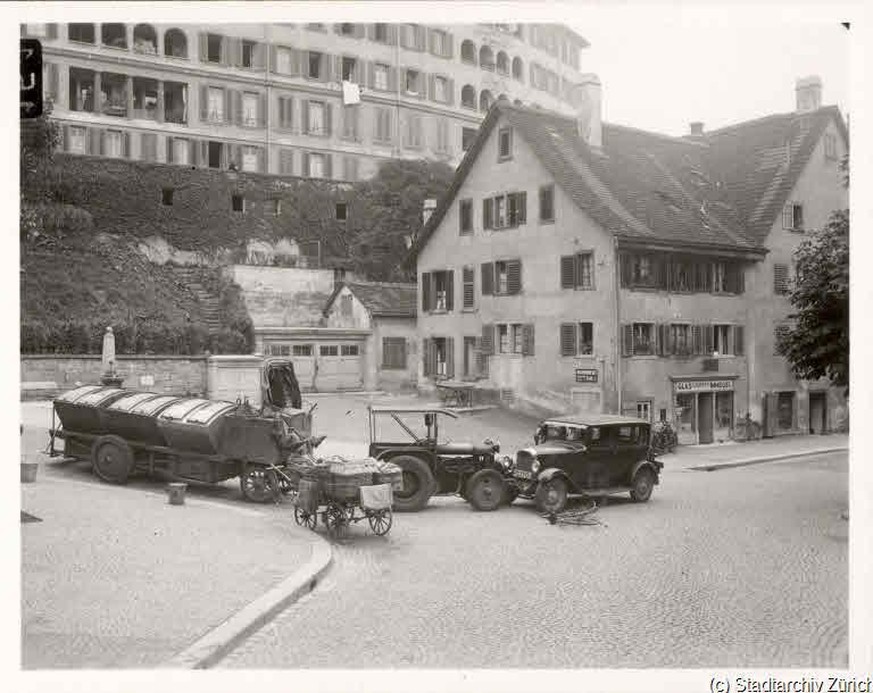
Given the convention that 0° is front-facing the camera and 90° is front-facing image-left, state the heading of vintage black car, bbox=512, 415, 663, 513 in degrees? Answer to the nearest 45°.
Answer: approximately 45°

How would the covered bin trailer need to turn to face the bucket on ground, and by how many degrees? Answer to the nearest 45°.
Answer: approximately 45° to its right

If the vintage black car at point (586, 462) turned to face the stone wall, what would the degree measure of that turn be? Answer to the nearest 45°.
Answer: approximately 45° to its right

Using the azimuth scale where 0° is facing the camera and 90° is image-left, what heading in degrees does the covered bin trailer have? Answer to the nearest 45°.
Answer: approximately 315°

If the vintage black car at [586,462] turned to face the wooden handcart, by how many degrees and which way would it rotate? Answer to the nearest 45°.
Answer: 0° — it already faces it
